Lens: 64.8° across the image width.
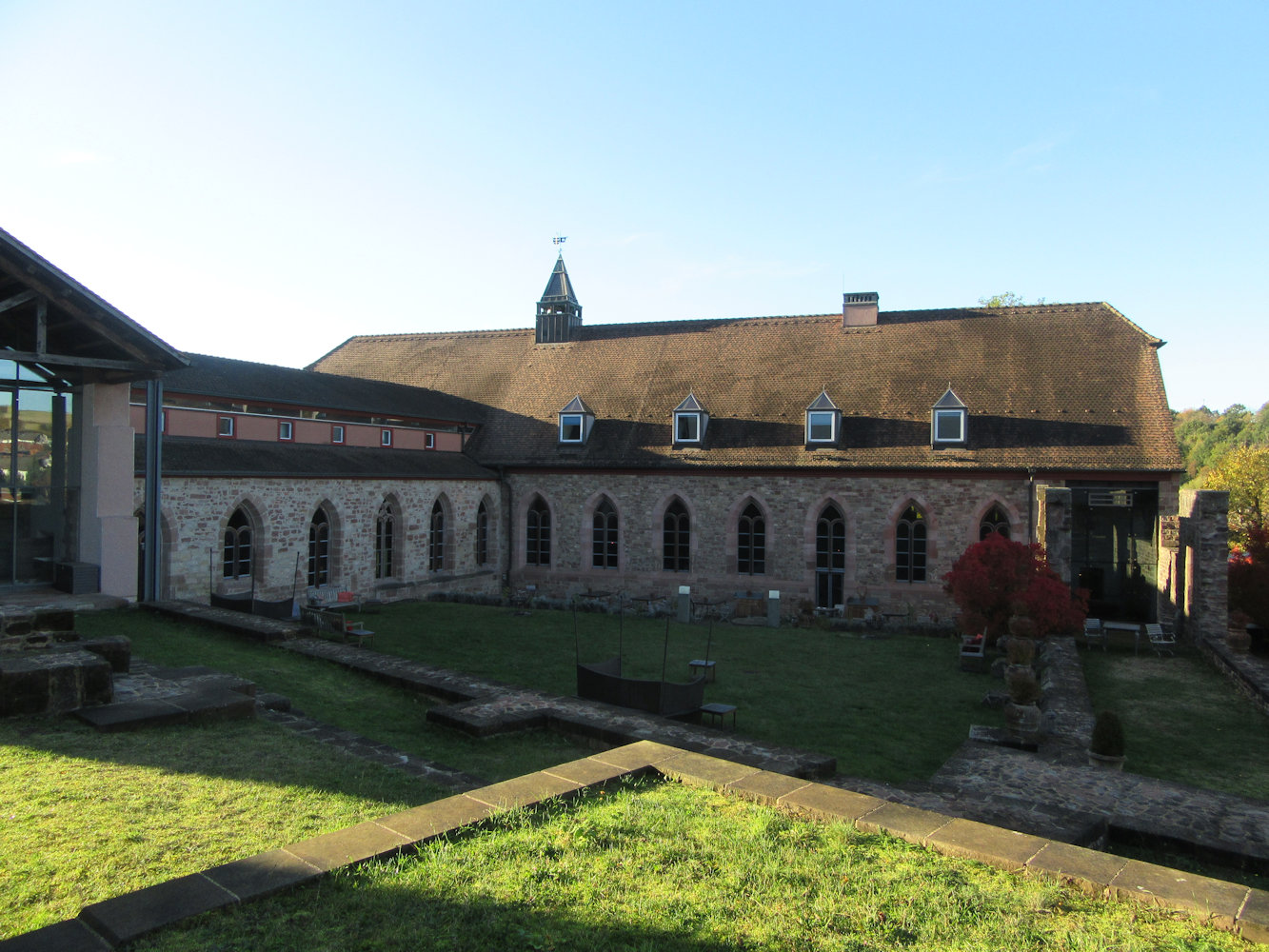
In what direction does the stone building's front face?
toward the camera

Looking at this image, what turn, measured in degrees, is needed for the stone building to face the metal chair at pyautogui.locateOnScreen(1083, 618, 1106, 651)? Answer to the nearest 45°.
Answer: approximately 45° to its left

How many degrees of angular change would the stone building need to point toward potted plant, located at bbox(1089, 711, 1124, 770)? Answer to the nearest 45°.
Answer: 0° — it already faces it

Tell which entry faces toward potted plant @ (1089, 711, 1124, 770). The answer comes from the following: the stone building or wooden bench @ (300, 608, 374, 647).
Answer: the stone building

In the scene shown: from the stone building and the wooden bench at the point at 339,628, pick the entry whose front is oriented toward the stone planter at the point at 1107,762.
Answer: the stone building

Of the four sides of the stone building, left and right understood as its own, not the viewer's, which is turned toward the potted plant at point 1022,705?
front
